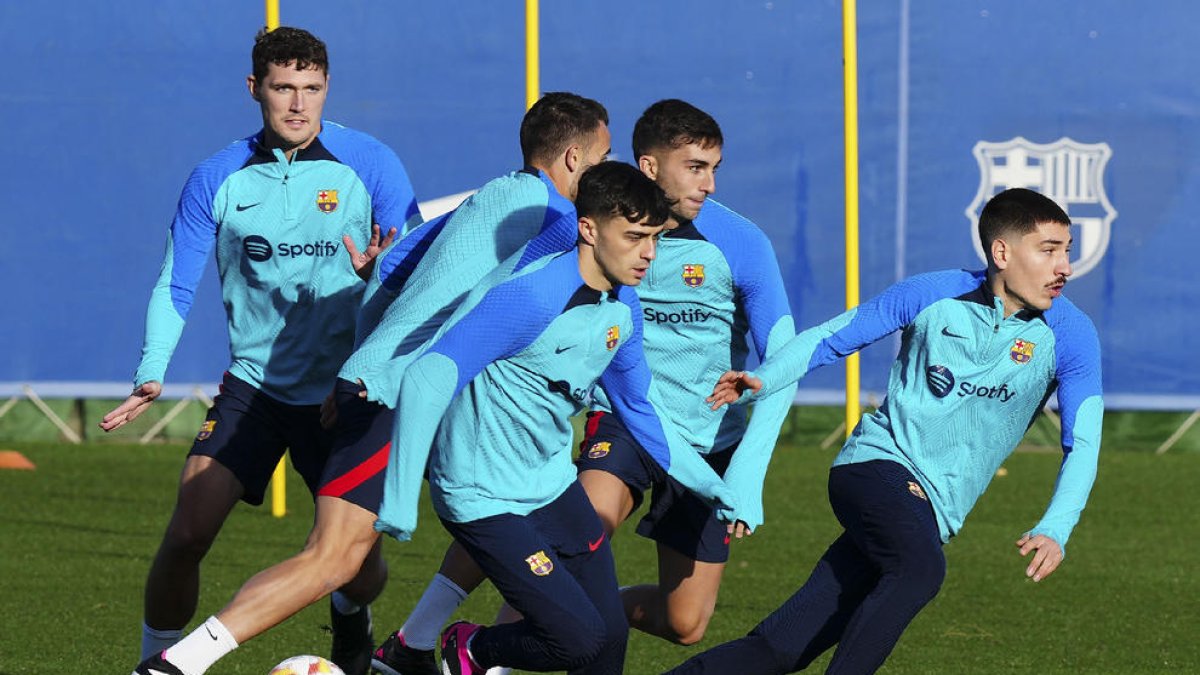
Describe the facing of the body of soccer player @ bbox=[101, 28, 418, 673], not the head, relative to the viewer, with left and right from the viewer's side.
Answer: facing the viewer

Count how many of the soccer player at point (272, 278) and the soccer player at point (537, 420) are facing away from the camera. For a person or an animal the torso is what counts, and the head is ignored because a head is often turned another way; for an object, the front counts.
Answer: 0

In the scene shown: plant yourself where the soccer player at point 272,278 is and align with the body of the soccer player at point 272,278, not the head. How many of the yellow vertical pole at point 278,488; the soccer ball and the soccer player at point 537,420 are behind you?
1

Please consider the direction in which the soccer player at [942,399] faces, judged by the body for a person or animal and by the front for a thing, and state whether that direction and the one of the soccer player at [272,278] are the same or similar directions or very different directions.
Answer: same or similar directions

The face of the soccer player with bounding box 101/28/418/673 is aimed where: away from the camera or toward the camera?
toward the camera

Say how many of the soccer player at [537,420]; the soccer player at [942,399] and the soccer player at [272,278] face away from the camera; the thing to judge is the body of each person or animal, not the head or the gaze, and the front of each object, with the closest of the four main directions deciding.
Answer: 0

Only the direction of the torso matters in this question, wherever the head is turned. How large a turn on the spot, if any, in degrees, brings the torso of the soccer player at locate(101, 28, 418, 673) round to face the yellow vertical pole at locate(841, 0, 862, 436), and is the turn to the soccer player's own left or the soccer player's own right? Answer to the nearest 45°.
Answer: approximately 135° to the soccer player's own left

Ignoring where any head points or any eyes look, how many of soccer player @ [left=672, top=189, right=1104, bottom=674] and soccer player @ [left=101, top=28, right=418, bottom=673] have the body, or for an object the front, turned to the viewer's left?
0
